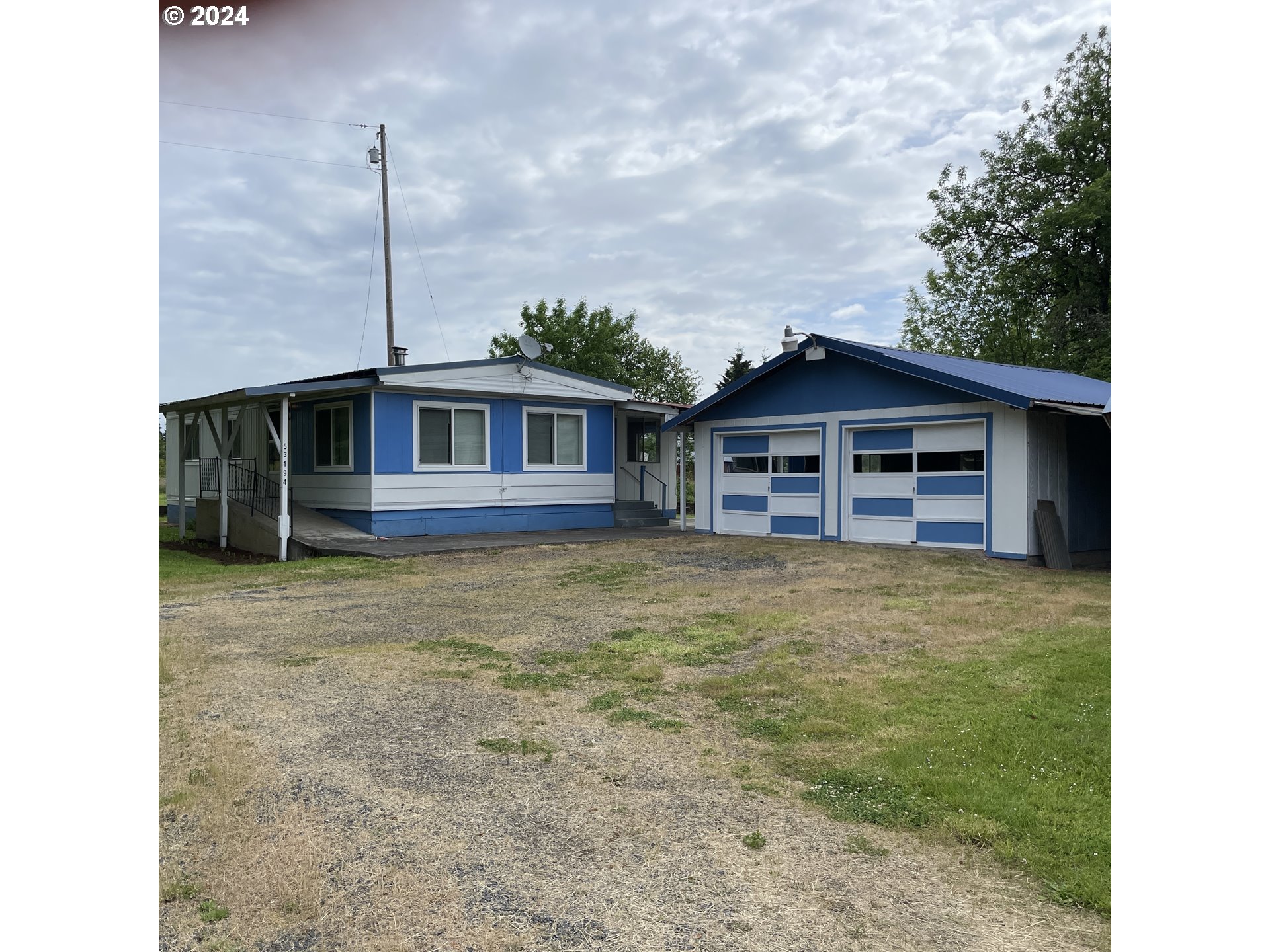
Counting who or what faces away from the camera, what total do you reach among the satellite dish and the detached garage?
0

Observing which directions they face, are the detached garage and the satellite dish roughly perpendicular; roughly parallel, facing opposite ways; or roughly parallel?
roughly perpendicular

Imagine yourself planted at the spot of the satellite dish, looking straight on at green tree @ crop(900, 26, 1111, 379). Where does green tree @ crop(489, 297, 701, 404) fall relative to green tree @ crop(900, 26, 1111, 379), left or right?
left

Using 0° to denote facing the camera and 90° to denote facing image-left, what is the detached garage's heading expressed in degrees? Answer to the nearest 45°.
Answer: approximately 45°
